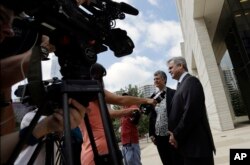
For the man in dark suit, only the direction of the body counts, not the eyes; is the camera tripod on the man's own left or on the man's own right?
on the man's own left

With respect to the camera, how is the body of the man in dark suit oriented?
to the viewer's left

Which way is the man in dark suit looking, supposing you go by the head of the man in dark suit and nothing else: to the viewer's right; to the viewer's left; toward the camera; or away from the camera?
to the viewer's left
